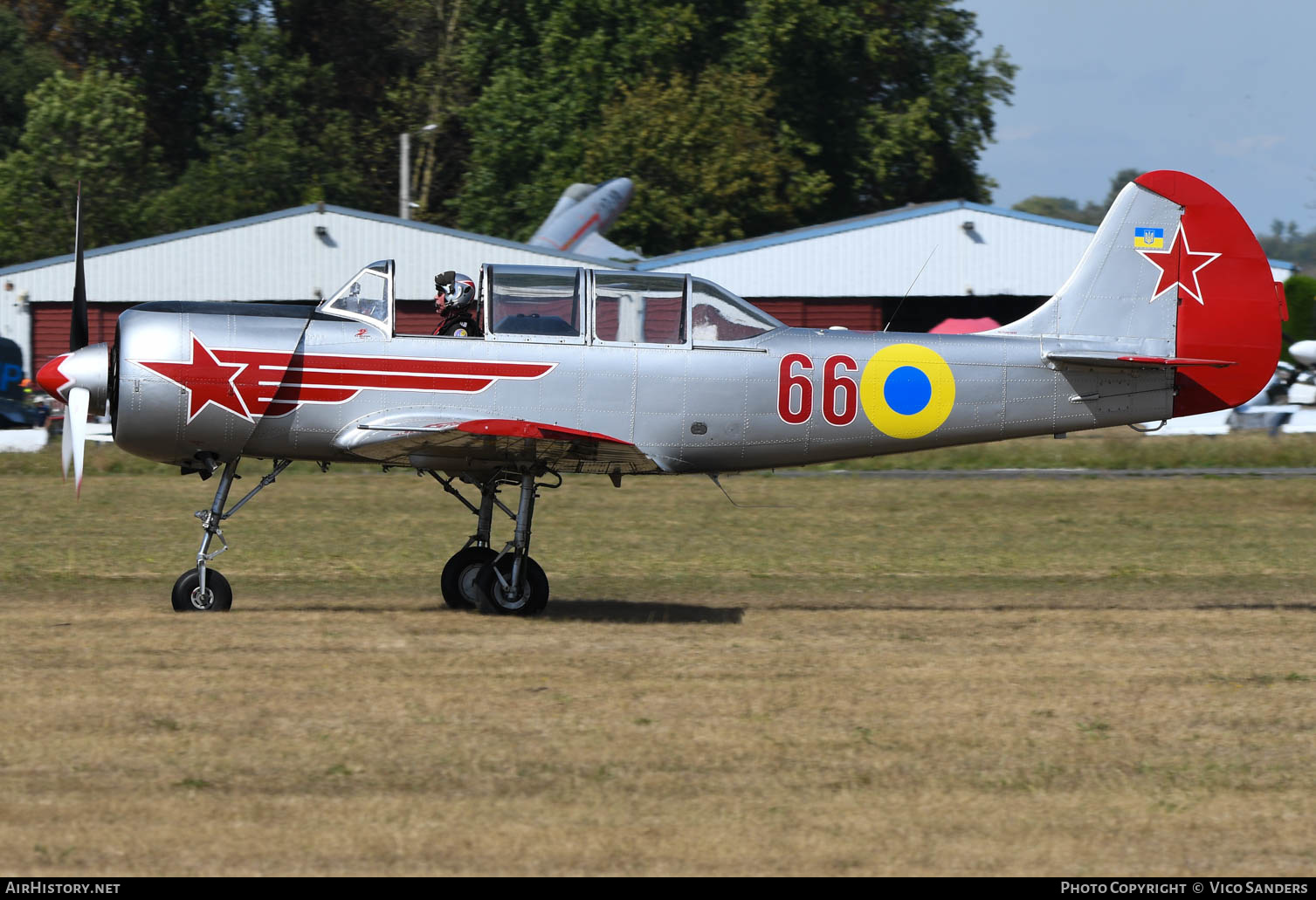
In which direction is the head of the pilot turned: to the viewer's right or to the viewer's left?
to the viewer's left

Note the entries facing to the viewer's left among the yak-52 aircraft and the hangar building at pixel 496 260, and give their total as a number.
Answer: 1

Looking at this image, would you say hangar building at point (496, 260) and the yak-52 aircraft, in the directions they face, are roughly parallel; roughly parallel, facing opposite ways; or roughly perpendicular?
roughly perpendicular

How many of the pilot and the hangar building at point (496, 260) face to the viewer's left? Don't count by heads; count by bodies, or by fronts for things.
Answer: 1

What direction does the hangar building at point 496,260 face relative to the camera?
toward the camera

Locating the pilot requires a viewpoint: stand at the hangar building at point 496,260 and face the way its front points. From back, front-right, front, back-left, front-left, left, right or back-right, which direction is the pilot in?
front

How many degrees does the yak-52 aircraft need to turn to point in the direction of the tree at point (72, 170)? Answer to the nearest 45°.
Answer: approximately 45° to its right

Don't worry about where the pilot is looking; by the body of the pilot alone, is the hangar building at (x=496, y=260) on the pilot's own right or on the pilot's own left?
on the pilot's own right

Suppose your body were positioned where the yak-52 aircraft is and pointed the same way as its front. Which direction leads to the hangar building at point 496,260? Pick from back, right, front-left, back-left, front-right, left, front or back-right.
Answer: right

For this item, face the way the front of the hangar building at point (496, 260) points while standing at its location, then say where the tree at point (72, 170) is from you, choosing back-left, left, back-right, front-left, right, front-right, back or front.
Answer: back-right

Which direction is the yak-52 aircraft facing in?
to the viewer's left

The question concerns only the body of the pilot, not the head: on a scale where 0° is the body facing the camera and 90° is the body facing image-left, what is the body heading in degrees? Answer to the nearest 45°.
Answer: approximately 90°
